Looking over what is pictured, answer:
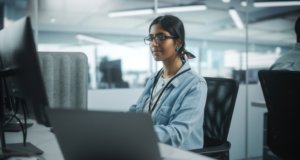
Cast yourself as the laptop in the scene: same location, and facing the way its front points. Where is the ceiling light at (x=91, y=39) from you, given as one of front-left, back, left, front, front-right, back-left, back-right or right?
front-left

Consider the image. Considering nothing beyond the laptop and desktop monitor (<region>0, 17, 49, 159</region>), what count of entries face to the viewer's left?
0

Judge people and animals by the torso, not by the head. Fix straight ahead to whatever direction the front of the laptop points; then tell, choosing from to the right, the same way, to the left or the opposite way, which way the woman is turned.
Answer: the opposite way

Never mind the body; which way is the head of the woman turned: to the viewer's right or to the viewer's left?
to the viewer's left

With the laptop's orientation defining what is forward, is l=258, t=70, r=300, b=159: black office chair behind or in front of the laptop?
in front

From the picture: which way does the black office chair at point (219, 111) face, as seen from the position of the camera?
facing the viewer and to the left of the viewer

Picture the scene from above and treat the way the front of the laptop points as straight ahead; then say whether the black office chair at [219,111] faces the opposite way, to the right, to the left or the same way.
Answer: the opposite way

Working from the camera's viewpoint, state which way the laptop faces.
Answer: facing away from the viewer and to the right of the viewer

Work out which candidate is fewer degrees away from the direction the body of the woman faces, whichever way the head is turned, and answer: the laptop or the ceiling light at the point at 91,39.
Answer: the laptop

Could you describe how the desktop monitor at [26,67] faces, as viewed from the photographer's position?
facing away from the viewer and to the right of the viewer
